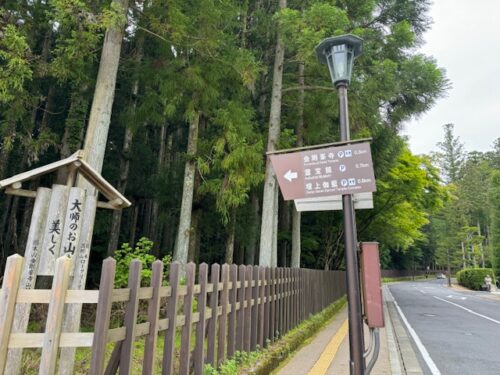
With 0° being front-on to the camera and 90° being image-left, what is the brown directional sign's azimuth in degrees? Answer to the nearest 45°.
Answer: approximately 0°

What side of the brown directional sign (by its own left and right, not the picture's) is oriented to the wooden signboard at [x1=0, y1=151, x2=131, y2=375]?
right

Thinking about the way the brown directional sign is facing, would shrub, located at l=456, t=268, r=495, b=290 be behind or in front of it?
behind

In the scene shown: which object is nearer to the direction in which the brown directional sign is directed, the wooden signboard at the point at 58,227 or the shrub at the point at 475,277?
the wooden signboard
